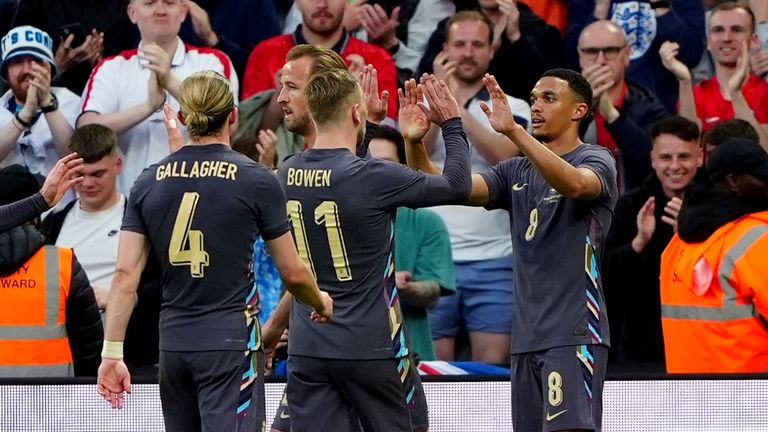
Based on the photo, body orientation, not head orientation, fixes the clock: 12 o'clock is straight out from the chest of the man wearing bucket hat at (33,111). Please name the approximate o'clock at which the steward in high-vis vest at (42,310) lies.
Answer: The steward in high-vis vest is roughly at 12 o'clock from the man wearing bucket hat.

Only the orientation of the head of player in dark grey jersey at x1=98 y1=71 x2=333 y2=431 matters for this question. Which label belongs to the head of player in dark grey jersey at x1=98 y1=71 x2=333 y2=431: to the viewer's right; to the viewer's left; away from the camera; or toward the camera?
away from the camera

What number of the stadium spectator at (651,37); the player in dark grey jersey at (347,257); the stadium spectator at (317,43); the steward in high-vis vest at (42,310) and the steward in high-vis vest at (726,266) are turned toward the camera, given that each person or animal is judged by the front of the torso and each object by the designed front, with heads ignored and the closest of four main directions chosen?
2

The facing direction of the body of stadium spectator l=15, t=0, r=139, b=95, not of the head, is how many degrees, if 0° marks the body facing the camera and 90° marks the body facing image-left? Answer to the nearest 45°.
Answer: approximately 0°

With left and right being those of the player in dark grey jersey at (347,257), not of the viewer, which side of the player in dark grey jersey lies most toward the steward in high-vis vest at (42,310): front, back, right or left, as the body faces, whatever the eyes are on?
left

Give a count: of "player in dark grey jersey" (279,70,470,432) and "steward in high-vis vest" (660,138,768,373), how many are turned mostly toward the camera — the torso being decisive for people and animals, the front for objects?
0

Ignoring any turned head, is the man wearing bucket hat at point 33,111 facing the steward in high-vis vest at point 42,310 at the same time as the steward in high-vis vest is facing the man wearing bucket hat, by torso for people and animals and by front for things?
yes

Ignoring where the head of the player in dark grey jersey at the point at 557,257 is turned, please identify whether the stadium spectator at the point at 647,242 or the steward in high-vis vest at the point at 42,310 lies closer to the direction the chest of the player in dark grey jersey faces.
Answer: the steward in high-vis vest

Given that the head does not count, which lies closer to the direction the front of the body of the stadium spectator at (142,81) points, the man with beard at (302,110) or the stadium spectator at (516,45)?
the man with beard

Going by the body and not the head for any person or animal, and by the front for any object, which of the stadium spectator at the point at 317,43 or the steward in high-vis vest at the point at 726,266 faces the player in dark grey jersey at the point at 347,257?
the stadium spectator

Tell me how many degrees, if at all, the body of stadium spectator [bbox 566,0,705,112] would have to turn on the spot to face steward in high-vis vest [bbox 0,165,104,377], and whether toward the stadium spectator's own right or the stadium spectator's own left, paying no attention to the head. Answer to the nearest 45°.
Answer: approximately 45° to the stadium spectator's own right
